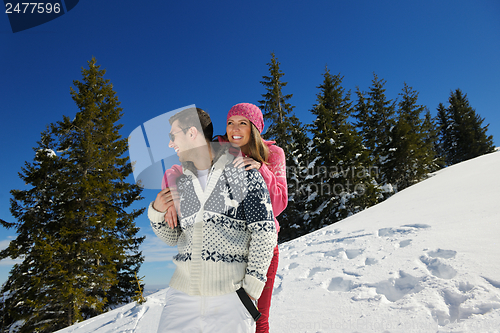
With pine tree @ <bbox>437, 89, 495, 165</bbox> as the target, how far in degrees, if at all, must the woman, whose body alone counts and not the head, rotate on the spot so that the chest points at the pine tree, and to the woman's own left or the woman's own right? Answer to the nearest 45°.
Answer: approximately 180°

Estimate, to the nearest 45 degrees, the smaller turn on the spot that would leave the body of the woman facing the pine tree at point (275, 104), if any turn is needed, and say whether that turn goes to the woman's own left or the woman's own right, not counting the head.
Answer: approximately 135° to the woman's own right

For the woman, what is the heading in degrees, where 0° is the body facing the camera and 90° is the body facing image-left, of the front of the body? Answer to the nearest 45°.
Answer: approximately 45°

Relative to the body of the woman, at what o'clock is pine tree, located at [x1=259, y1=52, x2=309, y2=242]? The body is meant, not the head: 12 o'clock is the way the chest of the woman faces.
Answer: The pine tree is roughly at 5 o'clock from the woman.

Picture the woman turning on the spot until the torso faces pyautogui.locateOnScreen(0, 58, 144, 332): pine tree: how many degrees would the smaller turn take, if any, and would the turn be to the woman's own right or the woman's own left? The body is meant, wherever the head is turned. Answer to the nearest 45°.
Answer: approximately 90° to the woman's own right

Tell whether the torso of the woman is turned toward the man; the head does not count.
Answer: yes

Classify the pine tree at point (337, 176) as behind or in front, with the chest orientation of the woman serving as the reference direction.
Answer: behind

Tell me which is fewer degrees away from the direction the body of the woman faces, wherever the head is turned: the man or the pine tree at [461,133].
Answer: the man

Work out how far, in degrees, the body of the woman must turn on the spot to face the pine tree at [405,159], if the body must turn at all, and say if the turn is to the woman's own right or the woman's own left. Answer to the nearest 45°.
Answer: approximately 180°
